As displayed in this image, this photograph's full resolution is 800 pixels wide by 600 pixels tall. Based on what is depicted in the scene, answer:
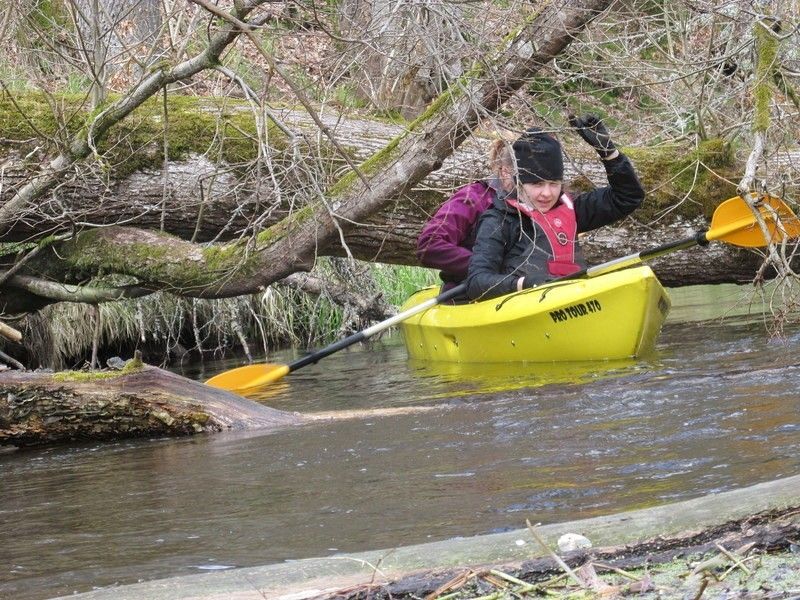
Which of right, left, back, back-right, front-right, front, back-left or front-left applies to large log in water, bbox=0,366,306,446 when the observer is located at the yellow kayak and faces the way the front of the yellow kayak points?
right

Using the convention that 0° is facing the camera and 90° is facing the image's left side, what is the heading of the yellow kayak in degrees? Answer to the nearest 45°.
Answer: approximately 315°

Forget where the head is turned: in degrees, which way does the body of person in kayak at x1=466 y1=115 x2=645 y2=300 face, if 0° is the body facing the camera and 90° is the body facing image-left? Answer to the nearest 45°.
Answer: approximately 315°
